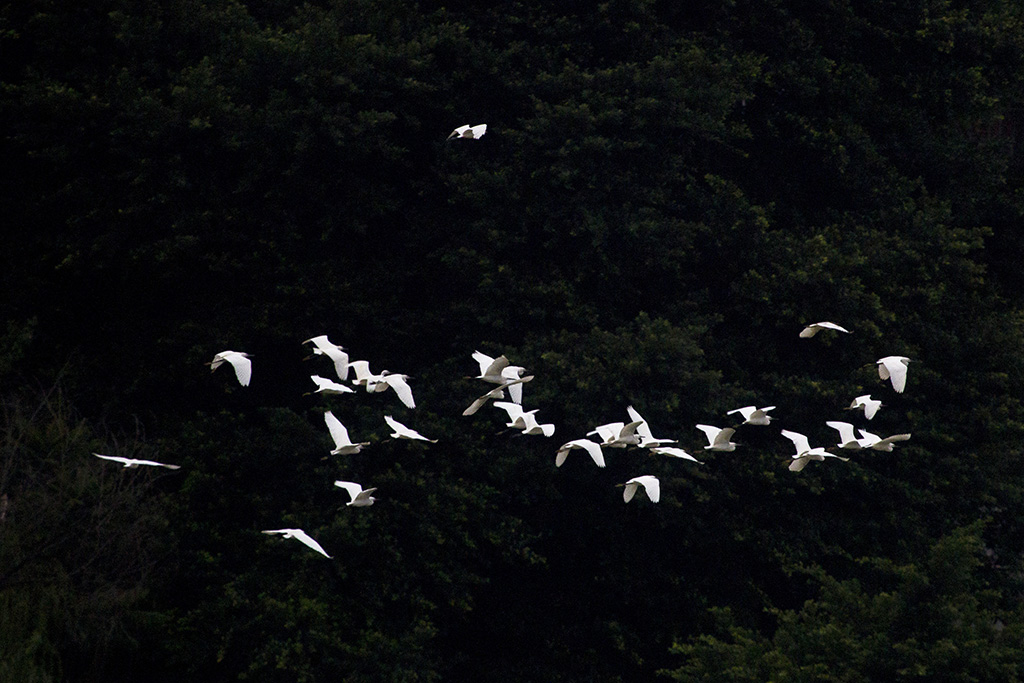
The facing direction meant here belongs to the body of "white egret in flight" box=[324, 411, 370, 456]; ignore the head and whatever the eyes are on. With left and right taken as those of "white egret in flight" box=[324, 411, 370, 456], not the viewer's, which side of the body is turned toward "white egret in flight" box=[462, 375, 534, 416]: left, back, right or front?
front

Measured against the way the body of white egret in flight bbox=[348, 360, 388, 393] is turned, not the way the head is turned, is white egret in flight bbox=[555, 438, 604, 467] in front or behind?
in front

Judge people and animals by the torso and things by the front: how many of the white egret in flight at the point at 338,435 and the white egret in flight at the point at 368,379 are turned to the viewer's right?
2

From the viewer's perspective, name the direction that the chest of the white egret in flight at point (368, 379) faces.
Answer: to the viewer's right

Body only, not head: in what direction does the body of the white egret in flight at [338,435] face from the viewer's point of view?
to the viewer's right

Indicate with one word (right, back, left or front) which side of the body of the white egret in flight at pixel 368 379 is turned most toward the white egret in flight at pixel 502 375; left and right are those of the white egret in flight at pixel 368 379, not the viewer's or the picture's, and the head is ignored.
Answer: front

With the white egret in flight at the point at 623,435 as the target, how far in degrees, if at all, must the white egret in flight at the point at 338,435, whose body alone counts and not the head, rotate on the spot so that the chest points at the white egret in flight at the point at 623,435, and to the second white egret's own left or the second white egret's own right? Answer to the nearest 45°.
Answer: approximately 45° to the second white egret's own right

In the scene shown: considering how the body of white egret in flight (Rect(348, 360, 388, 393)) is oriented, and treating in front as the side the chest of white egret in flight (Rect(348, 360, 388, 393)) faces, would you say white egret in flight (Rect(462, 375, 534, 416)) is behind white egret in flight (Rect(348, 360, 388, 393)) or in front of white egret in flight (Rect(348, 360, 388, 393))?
in front

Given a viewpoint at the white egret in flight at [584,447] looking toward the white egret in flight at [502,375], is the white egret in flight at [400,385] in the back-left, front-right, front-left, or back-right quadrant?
front-left
